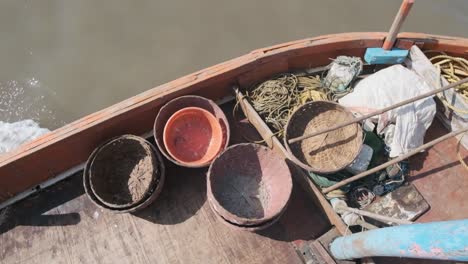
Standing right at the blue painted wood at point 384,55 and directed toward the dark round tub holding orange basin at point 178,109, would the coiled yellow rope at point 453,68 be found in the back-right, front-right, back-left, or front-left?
back-left

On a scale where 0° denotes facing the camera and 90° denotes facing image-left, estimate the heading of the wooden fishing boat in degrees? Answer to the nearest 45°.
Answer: approximately 225°

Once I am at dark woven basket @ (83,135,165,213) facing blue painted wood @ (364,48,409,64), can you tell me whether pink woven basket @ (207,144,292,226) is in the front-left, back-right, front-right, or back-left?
front-right
